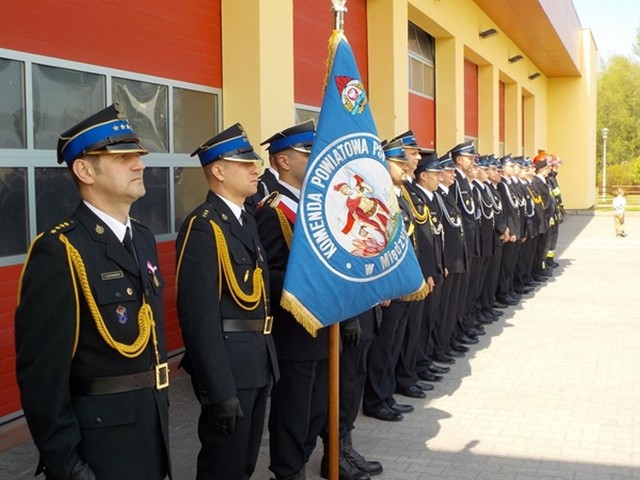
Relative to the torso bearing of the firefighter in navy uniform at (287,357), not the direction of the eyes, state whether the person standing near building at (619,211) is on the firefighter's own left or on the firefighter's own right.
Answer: on the firefighter's own left

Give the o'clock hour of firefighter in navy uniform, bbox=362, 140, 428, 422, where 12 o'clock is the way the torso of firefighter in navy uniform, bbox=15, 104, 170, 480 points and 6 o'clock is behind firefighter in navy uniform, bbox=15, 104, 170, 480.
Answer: firefighter in navy uniform, bbox=362, 140, 428, 422 is roughly at 9 o'clock from firefighter in navy uniform, bbox=15, 104, 170, 480.

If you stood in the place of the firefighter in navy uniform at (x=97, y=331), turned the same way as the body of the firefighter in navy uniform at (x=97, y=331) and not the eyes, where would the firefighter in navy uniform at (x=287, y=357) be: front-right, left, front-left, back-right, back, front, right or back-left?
left

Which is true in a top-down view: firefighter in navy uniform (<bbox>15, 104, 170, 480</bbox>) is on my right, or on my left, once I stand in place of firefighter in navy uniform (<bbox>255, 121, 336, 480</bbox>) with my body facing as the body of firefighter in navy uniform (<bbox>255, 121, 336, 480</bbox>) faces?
on my right

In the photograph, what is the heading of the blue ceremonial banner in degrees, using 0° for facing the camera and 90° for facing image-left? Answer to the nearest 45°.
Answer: approximately 0°

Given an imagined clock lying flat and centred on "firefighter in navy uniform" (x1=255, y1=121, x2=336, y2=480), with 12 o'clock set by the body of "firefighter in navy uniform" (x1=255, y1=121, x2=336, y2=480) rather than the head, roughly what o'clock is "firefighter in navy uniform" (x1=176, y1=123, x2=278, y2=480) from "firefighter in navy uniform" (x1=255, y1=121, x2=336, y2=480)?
"firefighter in navy uniform" (x1=176, y1=123, x2=278, y2=480) is roughly at 4 o'clock from "firefighter in navy uniform" (x1=255, y1=121, x2=336, y2=480).
